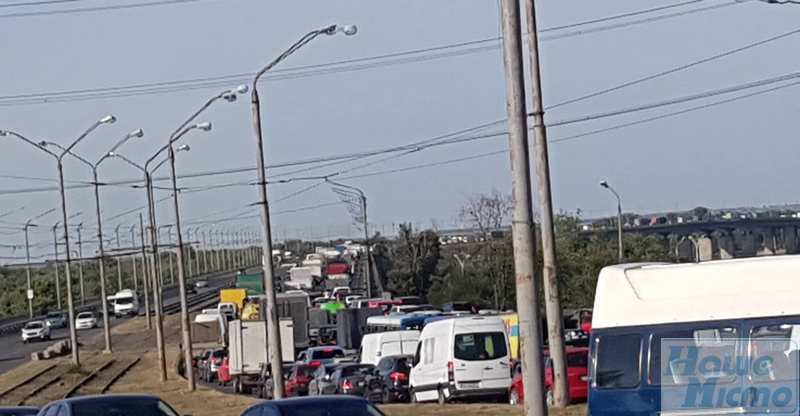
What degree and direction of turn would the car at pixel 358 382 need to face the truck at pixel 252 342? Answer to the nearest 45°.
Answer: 0° — it already faces it

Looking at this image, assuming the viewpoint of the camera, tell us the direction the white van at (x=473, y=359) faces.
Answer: facing away from the viewer and to the left of the viewer

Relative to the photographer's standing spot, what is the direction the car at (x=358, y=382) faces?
facing away from the viewer and to the left of the viewer

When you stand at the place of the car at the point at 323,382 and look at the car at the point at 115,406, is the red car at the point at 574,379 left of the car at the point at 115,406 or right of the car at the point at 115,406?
left

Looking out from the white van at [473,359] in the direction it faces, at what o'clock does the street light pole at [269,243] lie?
The street light pole is roughly at 10 o'clock from the white van.

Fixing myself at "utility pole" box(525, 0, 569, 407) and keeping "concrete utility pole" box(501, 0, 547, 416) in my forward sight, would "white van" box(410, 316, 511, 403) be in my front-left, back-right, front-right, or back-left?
back-right
